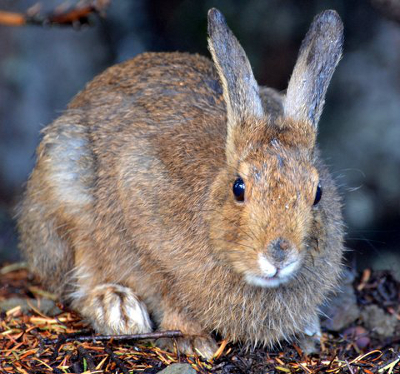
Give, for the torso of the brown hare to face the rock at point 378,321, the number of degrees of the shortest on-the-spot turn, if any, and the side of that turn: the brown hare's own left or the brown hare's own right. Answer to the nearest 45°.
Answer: approximately 45° to the brown hare's own left

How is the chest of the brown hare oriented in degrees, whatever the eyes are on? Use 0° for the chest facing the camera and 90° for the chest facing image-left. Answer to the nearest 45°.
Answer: approximately 315°

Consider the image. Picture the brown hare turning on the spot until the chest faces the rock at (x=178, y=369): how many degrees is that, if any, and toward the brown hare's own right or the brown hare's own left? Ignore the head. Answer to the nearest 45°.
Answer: approximately 45° to the brown hare's own right

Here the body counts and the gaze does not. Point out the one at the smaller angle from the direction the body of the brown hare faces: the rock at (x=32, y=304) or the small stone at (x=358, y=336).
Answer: the small stone

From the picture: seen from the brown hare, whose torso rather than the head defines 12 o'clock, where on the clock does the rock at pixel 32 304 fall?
The rock is roughly at 5 o'clock from the brown hare.
